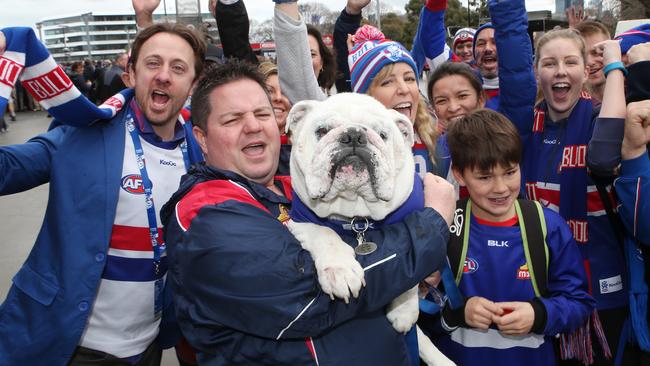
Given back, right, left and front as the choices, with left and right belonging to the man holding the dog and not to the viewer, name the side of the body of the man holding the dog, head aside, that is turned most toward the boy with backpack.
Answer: left

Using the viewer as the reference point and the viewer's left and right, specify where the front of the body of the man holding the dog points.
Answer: facing the viewer and to the right of the viewer

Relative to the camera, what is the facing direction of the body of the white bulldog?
toward the camera

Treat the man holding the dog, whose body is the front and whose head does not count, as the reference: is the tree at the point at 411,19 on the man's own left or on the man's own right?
on the man's own left

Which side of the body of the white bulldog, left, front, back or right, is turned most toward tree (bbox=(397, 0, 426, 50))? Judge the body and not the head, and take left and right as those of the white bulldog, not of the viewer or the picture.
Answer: back
